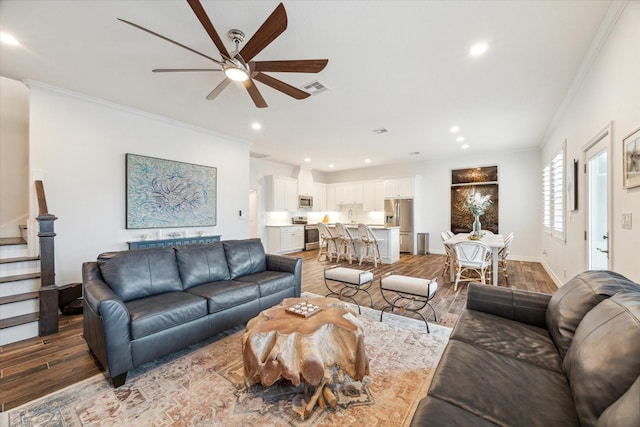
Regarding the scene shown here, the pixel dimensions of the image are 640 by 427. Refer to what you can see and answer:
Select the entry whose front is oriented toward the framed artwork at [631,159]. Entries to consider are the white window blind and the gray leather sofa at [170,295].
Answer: the gray leather sofa

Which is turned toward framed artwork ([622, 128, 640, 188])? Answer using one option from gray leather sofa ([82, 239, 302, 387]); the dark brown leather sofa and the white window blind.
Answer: the gray leather sofa

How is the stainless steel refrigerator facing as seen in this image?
toward the camera

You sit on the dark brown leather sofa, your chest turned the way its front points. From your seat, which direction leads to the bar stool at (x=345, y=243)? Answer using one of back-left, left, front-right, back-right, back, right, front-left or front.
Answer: front-right

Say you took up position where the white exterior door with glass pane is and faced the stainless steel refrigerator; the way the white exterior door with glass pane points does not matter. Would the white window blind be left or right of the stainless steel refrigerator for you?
right

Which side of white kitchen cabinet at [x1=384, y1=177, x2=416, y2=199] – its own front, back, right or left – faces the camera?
front

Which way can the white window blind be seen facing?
to the viewer's left

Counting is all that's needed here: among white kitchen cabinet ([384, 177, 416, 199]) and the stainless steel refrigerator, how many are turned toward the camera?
2

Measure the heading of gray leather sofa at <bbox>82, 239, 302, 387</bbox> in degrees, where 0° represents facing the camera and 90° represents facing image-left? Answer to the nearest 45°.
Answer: approximately 315°

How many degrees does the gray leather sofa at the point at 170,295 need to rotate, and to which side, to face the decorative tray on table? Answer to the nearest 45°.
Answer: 0° — it already faces it

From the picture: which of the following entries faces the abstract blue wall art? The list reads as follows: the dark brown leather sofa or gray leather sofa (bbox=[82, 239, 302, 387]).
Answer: the dark brown leather sofa

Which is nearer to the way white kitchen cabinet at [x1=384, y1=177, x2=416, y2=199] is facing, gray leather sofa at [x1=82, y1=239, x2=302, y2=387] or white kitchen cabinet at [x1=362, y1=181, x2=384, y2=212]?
the gray leather sofa

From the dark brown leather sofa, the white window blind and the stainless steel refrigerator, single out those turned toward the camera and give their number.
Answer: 1

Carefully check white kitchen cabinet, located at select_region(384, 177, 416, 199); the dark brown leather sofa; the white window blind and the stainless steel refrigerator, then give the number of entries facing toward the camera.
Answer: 2

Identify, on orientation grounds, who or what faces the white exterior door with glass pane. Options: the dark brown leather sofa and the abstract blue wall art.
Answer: the abstract blue wall art

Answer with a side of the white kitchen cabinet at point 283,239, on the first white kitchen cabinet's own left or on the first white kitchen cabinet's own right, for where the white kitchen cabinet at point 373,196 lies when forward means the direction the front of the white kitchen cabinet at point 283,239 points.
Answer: on the first white kitchen cabinet's own left

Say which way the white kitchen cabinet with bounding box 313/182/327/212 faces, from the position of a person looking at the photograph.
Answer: facing the viewer and to the right of the viewer

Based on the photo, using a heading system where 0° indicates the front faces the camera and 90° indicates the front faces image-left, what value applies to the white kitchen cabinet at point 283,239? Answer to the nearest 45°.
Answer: approximately 315°

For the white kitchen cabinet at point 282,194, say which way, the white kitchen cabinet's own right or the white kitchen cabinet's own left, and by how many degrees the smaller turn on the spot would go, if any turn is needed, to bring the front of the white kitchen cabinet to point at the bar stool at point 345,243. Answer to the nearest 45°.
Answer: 0° — it already faces it
